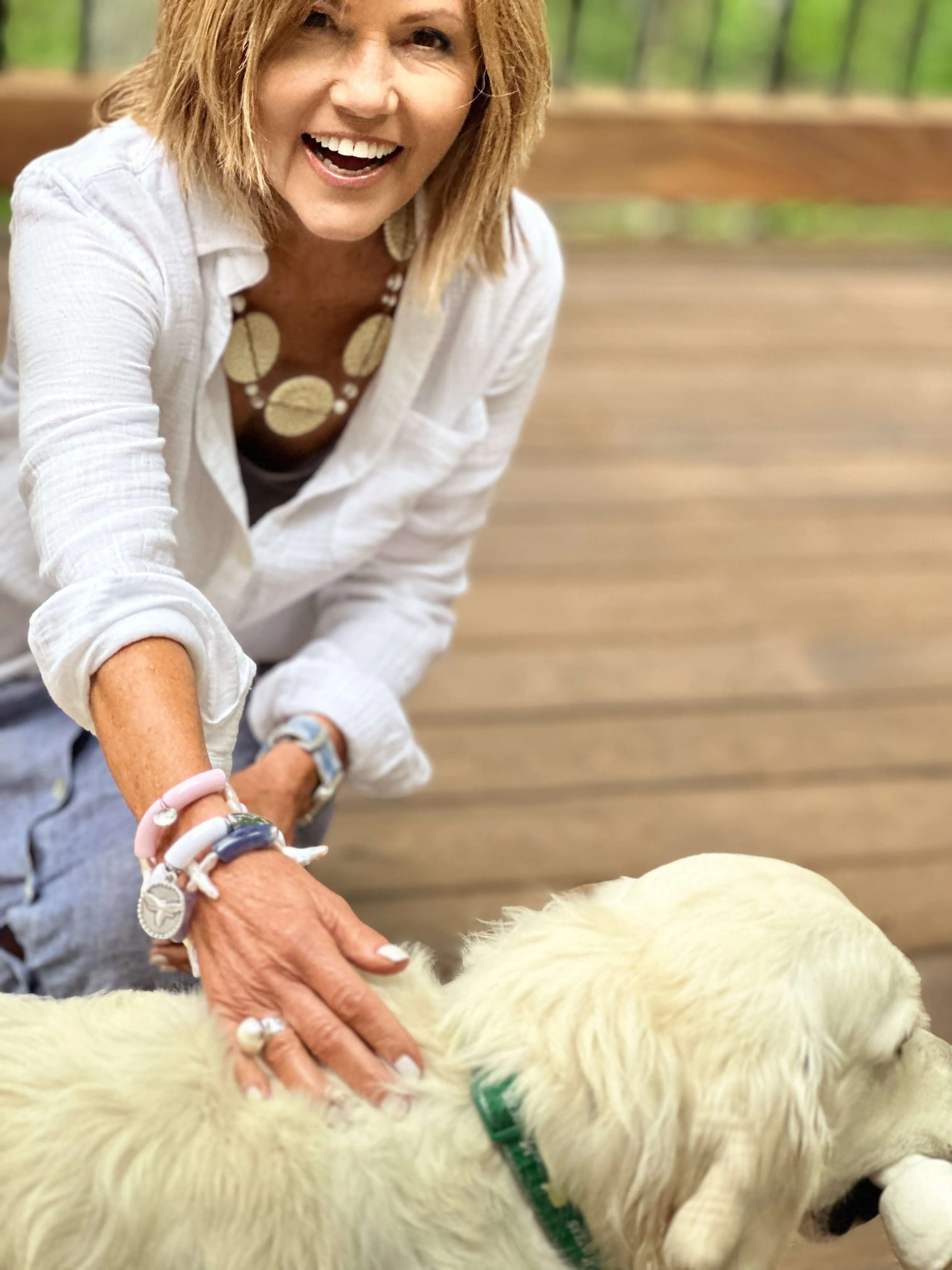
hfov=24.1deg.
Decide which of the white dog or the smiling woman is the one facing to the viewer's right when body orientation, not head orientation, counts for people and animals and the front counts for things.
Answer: the white dog

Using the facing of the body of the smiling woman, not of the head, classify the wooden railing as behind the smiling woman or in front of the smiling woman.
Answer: behind

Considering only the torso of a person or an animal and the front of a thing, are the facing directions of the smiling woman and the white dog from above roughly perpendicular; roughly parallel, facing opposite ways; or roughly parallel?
roughly perpendicular

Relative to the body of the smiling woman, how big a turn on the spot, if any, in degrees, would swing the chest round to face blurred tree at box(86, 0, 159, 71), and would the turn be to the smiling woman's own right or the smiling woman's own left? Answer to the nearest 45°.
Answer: approximately 180°

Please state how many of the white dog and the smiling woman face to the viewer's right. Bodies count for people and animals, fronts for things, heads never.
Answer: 1

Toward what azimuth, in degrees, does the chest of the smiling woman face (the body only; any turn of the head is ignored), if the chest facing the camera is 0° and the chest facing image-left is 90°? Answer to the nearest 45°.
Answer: approximately 0°

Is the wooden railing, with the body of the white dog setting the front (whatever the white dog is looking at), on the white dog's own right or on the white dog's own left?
on the white dog's own left

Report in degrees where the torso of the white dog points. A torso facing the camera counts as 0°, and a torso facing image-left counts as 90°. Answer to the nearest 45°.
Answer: approximately 270°
